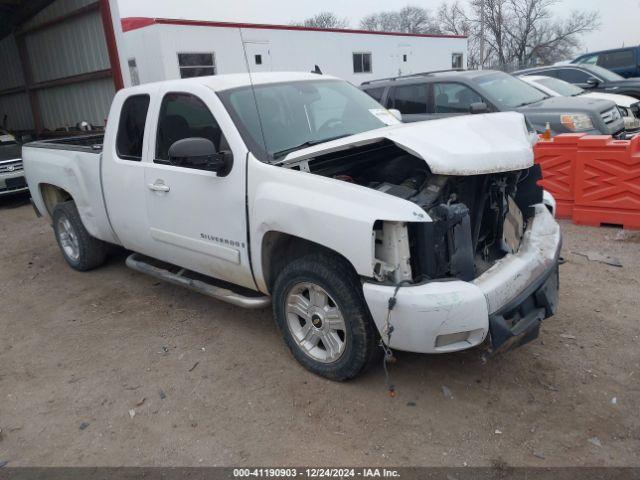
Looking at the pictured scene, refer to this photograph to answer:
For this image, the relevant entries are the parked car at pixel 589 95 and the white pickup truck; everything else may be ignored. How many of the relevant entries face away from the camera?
0

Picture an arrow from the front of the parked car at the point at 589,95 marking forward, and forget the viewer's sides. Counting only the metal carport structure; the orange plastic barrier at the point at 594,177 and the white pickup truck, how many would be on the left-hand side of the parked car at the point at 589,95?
0

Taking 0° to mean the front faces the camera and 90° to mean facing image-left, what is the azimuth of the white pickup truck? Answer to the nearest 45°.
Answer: approximately 315°

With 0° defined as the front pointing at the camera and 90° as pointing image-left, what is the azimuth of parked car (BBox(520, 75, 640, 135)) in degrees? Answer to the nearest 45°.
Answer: approximately 315°

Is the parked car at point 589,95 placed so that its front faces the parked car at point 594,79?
no

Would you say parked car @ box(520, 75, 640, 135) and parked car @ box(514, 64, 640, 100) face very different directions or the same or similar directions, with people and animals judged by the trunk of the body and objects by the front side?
same or similar directions

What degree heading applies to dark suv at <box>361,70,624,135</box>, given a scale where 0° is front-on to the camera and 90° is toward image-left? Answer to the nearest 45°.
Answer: approximately 315°

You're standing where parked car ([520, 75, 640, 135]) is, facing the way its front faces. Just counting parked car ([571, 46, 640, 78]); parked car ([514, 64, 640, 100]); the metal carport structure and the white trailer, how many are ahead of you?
0

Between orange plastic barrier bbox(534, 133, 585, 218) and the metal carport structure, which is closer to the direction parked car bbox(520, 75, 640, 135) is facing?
the orange plastic barrier

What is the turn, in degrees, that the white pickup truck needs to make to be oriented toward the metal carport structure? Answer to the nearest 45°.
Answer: approximately 180°

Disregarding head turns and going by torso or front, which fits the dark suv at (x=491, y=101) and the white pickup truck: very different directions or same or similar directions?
same or similar directions

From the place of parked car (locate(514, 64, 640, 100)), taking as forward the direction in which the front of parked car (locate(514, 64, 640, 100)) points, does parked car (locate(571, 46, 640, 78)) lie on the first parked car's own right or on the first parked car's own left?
on the first parked car's own left

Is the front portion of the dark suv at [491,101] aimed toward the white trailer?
no

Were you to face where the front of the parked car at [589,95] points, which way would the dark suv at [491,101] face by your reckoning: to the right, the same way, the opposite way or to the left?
the same way

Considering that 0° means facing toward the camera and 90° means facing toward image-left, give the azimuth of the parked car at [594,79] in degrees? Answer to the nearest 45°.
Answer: approximately 315°

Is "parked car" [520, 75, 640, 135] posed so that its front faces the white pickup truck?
no
